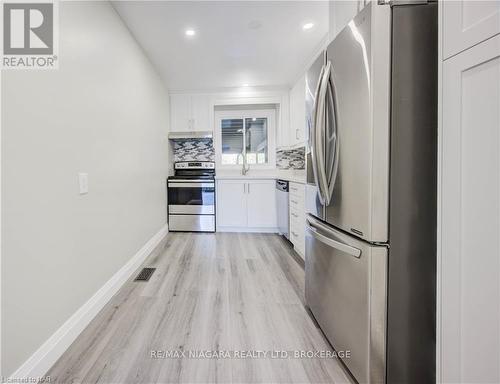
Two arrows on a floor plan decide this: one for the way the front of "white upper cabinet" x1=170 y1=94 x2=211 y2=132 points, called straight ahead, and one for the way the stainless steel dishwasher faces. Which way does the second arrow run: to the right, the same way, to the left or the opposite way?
to the right

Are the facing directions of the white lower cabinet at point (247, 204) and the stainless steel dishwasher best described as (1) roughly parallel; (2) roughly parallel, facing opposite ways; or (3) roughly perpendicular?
roughly perpendicular

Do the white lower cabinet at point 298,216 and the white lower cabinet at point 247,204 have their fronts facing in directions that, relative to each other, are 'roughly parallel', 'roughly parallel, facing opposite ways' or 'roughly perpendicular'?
roughly perpendicular

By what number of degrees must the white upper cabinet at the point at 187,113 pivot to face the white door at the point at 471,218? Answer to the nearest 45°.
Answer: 0° — it already faces it

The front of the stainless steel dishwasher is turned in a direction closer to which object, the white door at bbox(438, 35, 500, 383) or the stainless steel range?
the stainless steel range

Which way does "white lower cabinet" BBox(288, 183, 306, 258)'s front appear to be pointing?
to the viewer's left

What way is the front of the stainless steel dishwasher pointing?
to the viewer's left
